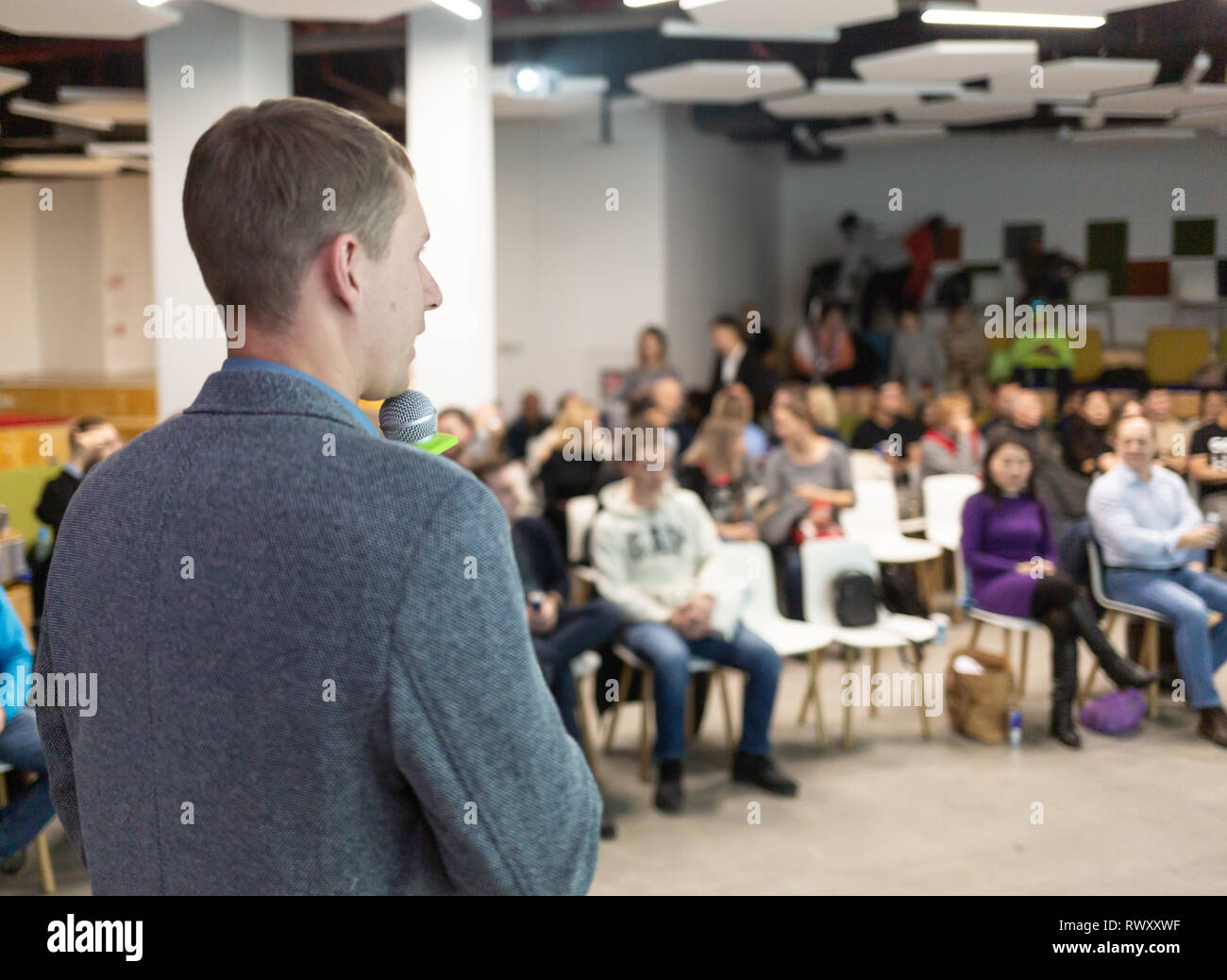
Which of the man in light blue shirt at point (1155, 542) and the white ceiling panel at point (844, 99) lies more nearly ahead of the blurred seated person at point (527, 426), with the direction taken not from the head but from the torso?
the man in light blue shirt

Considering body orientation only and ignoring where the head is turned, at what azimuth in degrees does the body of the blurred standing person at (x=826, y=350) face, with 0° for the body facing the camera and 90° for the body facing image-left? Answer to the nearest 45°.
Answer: approximately 0°

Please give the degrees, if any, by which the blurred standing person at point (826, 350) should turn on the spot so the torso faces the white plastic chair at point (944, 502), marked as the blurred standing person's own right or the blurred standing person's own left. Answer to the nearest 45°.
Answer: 0° — they already face it

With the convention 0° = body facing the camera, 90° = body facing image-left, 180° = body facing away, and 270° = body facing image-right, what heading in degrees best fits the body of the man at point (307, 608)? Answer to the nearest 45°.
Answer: approximately 225°

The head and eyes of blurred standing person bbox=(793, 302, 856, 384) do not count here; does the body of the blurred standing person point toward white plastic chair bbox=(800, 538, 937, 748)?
yes

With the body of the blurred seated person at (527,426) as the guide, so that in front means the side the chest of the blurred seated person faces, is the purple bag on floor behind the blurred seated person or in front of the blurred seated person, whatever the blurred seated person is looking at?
in front
